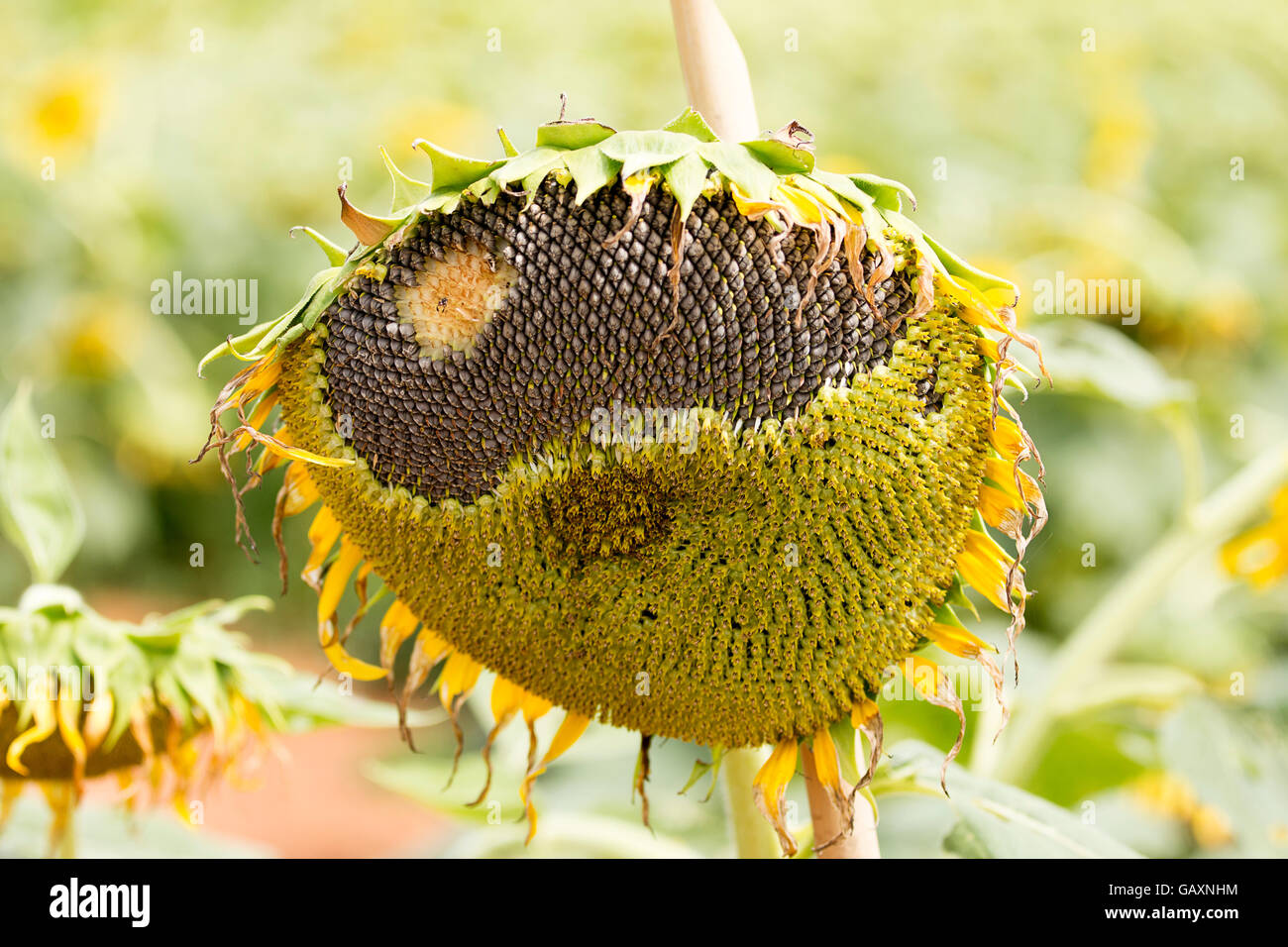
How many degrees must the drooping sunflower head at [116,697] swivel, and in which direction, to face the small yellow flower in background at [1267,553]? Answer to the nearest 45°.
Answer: approximately 90° to its left

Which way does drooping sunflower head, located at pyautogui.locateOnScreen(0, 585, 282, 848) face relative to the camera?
toward the camera

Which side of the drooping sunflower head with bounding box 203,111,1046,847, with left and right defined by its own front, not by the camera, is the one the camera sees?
front

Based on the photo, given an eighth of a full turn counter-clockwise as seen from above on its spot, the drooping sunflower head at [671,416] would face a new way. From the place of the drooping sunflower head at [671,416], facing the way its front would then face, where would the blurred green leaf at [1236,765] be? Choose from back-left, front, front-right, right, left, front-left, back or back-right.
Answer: left

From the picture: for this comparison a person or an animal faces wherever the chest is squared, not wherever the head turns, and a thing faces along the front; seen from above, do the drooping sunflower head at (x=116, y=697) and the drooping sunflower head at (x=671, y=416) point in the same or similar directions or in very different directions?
same or similar directions

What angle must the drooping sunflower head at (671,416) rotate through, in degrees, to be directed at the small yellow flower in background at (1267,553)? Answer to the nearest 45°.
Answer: approximately 135° to its left

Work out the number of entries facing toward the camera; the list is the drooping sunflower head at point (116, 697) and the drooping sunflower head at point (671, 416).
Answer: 2
